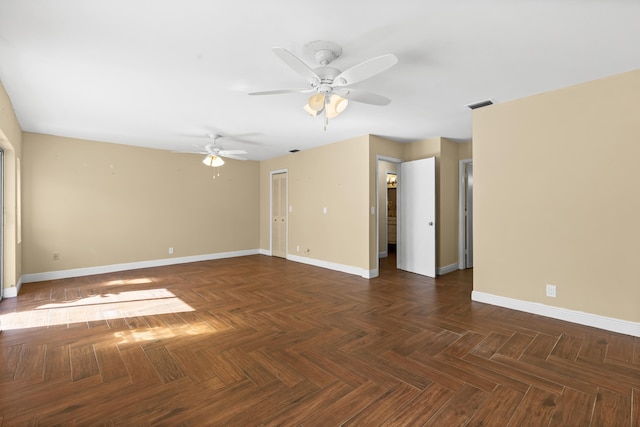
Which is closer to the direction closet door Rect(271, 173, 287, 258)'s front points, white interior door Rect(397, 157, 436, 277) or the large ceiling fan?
the large ceiling fan

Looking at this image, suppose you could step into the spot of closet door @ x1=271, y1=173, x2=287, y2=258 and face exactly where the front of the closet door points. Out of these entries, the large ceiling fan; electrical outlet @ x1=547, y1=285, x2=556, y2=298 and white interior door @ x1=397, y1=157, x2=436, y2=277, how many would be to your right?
0

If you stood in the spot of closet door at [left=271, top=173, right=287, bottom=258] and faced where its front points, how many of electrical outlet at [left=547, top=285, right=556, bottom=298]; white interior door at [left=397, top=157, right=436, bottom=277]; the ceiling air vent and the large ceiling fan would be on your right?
0

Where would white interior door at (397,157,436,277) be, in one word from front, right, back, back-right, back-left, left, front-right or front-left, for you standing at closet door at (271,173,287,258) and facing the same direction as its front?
left

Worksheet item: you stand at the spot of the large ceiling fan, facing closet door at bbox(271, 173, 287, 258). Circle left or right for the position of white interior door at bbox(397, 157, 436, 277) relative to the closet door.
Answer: right

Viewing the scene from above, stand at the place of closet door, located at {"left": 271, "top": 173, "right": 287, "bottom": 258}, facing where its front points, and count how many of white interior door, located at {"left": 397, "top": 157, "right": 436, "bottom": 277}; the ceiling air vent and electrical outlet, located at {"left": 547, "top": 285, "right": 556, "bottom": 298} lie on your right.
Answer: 0

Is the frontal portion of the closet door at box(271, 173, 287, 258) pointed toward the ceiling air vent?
no

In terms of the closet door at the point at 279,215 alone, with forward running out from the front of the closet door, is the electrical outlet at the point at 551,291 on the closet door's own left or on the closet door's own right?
on the closet door's own left

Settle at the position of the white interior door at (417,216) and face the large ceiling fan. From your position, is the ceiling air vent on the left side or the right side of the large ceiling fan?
left

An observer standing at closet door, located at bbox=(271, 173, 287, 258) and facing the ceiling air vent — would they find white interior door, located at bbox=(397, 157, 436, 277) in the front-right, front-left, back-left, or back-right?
front-left
